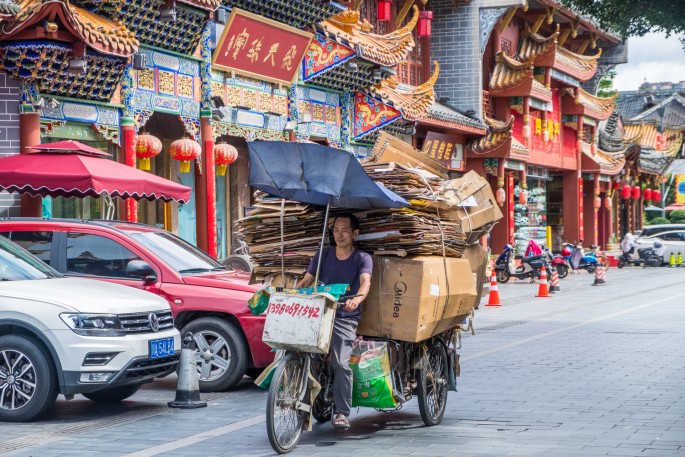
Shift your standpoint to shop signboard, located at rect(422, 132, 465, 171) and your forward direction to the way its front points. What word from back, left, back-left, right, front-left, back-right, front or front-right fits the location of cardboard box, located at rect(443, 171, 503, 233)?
front-right

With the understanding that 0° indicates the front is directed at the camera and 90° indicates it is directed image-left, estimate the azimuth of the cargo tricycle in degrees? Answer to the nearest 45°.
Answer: approximately 45°
